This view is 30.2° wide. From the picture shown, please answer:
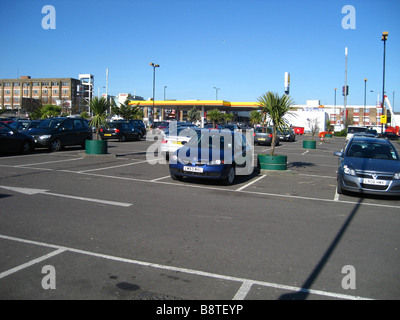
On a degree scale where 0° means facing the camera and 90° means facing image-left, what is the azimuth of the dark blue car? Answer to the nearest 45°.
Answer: approximately 45°

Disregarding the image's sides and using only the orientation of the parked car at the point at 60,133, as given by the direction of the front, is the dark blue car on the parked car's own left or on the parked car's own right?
on the parked car's own left

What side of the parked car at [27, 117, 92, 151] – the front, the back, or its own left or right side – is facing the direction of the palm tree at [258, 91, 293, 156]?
left

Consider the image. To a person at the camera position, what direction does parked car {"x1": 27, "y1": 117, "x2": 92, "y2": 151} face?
facing the viewer and to the left of the viewer

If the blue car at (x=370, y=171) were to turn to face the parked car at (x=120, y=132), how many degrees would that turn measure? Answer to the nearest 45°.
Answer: approximately 135° to its right

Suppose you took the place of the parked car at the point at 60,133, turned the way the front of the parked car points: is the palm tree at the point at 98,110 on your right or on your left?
on your left

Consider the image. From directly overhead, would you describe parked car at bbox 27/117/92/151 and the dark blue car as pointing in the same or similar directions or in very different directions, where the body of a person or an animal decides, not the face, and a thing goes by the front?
same or similar directions

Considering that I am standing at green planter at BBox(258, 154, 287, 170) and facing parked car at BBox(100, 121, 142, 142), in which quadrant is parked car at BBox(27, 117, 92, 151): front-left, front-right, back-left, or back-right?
front-left

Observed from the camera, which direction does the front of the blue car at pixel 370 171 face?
facing the viewer

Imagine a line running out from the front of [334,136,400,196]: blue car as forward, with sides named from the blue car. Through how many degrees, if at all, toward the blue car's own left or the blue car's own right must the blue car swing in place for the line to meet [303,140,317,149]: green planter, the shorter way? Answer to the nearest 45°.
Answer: approximately 180°
